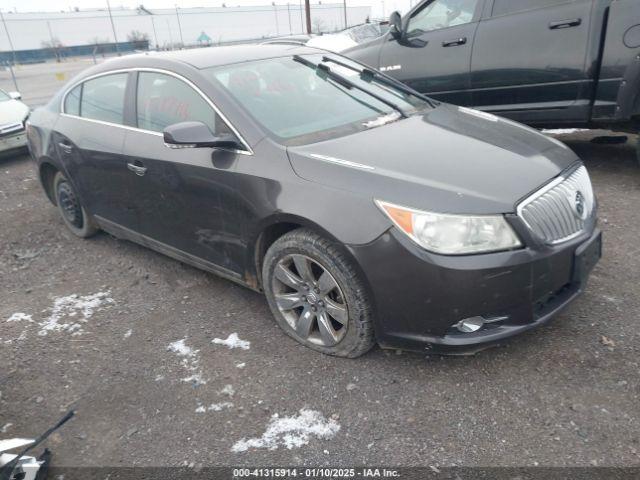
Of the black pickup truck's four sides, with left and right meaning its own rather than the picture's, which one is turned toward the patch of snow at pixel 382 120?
left

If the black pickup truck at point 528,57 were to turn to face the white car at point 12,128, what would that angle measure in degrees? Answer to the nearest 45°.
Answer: approximately 45° to its left

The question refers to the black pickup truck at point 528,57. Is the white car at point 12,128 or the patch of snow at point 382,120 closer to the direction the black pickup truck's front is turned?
the white car

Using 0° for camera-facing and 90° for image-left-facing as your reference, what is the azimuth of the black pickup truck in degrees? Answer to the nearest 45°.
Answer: approximately 135°
